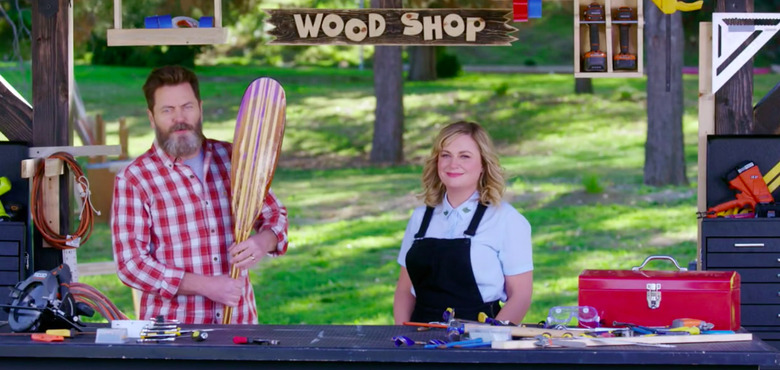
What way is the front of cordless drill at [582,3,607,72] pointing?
away from the camera

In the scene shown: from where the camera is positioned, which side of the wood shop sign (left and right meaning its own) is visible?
front

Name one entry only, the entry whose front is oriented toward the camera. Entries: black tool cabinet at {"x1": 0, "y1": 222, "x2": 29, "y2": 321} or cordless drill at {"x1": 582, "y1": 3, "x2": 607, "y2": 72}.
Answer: the black tool cabinet

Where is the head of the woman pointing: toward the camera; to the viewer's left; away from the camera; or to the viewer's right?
toward the camera

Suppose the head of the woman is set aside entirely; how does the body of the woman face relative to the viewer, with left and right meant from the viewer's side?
facing the viewer and to the left of the viewer

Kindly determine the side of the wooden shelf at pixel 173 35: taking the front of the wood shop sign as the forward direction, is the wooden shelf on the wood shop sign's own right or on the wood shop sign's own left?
on the wood shop sign's own right

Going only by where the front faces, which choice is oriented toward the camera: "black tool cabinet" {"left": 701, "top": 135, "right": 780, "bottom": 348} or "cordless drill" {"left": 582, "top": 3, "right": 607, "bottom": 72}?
the black tool cabinet

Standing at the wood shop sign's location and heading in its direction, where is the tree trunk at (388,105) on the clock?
The tree trunk is roughly at 6 o'clock from the wood shop sign.

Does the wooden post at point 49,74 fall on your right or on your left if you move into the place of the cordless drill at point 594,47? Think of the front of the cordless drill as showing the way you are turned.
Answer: on your left

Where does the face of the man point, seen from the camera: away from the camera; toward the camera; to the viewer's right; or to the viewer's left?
toward the camera

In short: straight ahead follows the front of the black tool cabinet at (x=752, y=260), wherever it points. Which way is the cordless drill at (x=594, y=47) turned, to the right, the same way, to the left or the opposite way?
the opposite way

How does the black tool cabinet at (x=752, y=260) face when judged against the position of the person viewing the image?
facing the viewer

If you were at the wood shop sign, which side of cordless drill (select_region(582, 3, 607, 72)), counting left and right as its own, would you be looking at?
left
